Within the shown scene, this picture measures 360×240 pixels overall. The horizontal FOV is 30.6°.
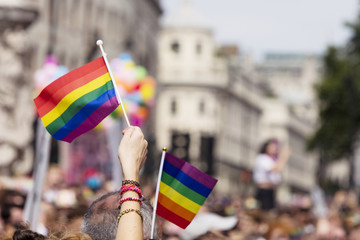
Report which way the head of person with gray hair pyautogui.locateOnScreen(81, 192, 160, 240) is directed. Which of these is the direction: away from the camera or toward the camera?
away from the camera

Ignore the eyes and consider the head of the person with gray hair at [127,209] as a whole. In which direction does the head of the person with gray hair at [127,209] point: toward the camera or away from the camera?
away from the camera

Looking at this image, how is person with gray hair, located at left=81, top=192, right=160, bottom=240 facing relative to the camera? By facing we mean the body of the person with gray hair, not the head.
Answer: away from the camera

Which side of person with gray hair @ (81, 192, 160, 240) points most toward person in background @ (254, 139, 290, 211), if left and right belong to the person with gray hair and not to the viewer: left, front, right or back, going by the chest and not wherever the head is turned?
front
